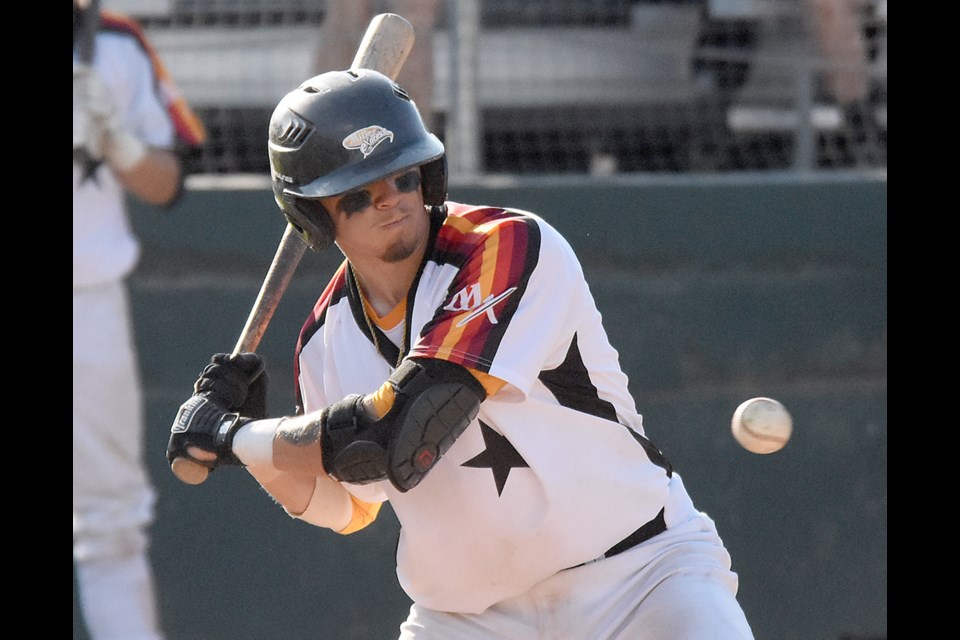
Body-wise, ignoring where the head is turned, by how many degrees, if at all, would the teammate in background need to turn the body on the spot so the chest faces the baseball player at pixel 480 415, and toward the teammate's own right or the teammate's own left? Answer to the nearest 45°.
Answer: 0° — they already face them

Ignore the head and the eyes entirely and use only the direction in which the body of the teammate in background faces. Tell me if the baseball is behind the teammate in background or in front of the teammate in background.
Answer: in front

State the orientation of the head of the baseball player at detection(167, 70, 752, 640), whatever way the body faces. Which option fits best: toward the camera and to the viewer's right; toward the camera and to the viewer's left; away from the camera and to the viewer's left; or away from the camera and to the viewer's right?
toward the camera and to the viewer's right
